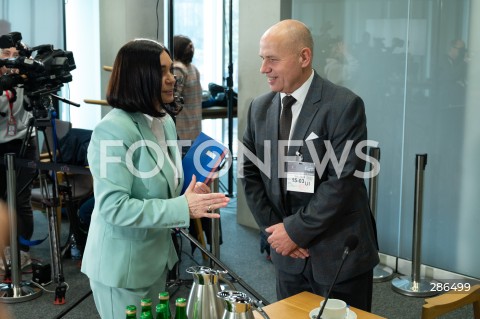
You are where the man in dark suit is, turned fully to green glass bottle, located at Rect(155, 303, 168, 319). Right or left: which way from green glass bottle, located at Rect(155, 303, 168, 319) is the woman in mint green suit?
right

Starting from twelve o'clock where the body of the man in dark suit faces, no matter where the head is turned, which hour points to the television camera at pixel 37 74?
The television camera is roughly at 3 o'clock from the man in dark suit.

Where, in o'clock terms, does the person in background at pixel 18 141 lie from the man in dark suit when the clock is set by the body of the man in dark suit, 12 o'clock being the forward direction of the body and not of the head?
The person in background is roughly at 3 o'clock from the man in dark suit.

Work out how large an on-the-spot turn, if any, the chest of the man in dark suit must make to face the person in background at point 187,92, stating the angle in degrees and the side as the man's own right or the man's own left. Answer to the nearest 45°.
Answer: approximately 135° to the man's own right

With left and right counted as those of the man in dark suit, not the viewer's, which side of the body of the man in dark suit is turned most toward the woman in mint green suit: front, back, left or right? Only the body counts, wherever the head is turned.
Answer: front

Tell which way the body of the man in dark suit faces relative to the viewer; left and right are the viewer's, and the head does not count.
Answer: facing the viewer and to the left of the viewer

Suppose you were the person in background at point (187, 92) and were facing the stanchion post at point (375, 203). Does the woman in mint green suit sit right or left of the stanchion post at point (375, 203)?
right

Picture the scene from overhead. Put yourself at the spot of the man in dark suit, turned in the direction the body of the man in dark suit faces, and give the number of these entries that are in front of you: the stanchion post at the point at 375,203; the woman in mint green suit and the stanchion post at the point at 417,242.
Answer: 1

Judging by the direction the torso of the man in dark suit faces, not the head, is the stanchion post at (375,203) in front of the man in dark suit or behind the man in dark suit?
behind

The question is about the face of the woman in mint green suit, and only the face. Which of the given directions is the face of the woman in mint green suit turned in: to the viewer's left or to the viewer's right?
to the viewer's right

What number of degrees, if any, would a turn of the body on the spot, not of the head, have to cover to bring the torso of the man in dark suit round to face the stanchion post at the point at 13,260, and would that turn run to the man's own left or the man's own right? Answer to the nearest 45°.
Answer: approximately 90° to the man's own right

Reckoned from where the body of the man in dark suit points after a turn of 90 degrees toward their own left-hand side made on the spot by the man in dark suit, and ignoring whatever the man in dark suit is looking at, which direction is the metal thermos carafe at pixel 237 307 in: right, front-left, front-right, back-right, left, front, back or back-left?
front-right

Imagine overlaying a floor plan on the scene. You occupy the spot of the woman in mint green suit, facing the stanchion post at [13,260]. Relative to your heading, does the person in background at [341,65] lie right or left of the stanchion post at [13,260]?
right
